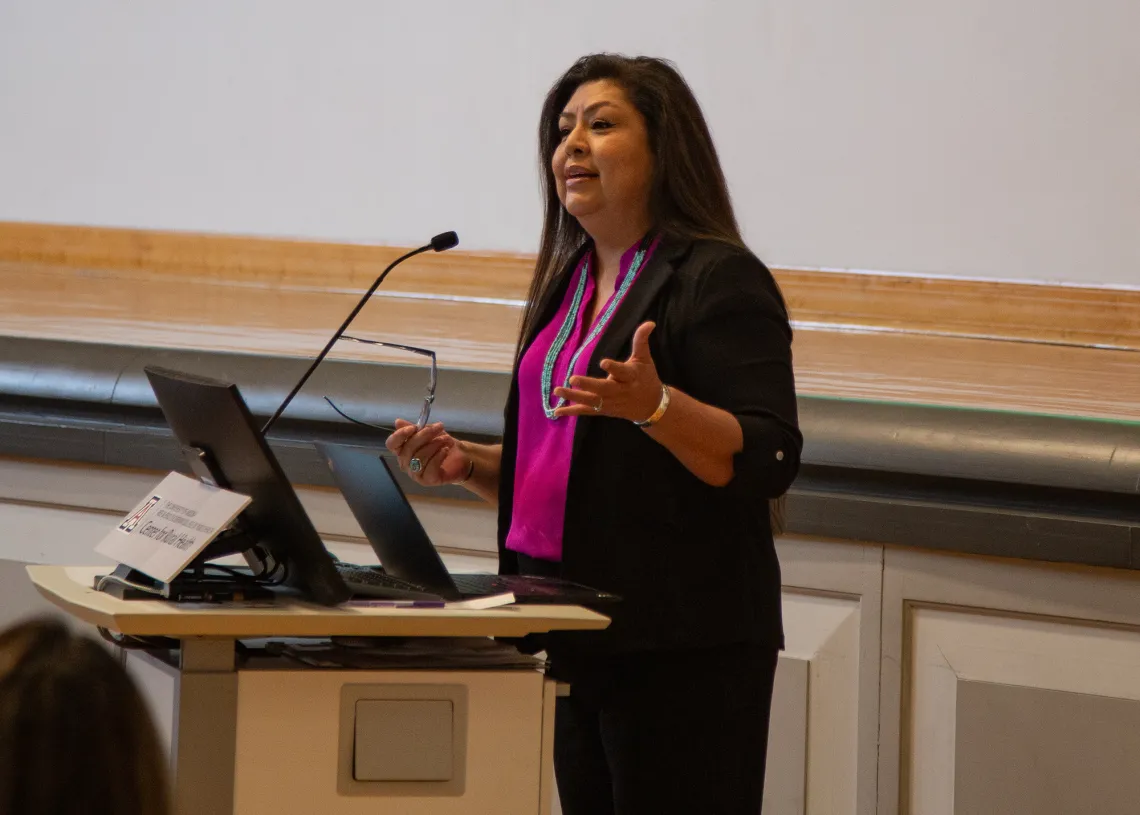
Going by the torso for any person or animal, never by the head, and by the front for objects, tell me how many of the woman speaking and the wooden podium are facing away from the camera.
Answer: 0

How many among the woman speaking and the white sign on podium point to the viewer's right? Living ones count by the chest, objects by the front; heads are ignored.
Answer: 0

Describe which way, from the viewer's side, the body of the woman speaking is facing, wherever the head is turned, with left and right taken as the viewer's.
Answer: facing the viewer and to the left of the viewer
